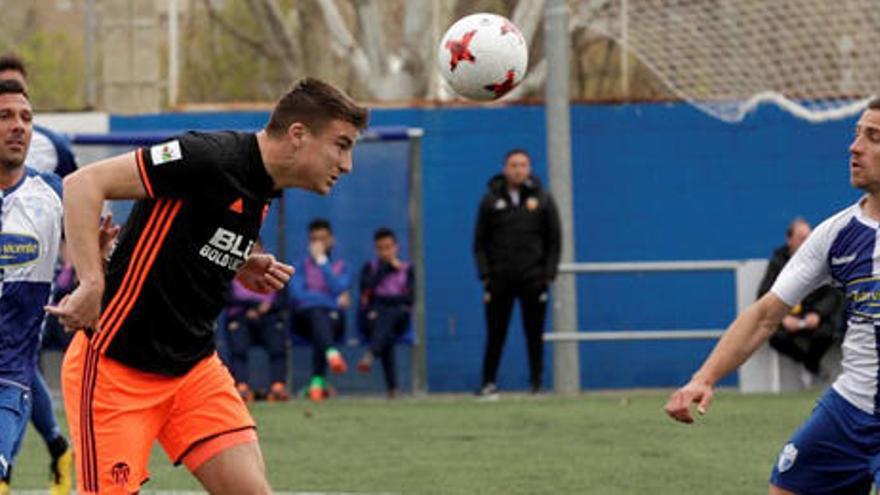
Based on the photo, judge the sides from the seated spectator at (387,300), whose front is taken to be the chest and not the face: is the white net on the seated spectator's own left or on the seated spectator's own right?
on the seated spectator's own left

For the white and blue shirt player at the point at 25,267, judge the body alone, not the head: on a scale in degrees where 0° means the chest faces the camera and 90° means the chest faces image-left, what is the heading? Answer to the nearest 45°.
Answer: approximately 0°

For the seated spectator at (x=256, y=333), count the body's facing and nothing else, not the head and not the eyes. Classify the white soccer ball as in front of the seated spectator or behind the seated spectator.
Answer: in front

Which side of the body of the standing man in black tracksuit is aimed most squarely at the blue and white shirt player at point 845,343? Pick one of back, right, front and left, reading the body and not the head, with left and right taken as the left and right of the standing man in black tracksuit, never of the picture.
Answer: front

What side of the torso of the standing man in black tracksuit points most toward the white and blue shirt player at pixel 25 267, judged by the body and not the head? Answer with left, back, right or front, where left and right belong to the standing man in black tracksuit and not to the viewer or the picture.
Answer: front

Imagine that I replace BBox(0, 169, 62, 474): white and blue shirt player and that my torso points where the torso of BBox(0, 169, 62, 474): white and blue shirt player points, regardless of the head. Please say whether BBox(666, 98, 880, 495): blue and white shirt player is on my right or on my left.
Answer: on my left
